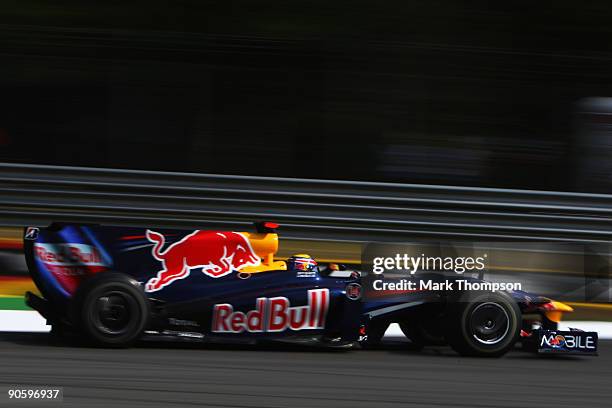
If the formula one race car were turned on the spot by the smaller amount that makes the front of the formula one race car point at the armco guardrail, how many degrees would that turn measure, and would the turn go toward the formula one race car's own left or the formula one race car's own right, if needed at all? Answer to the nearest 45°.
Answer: approximately 90° to the formula one race car's own left

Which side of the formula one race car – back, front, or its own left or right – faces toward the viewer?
right
